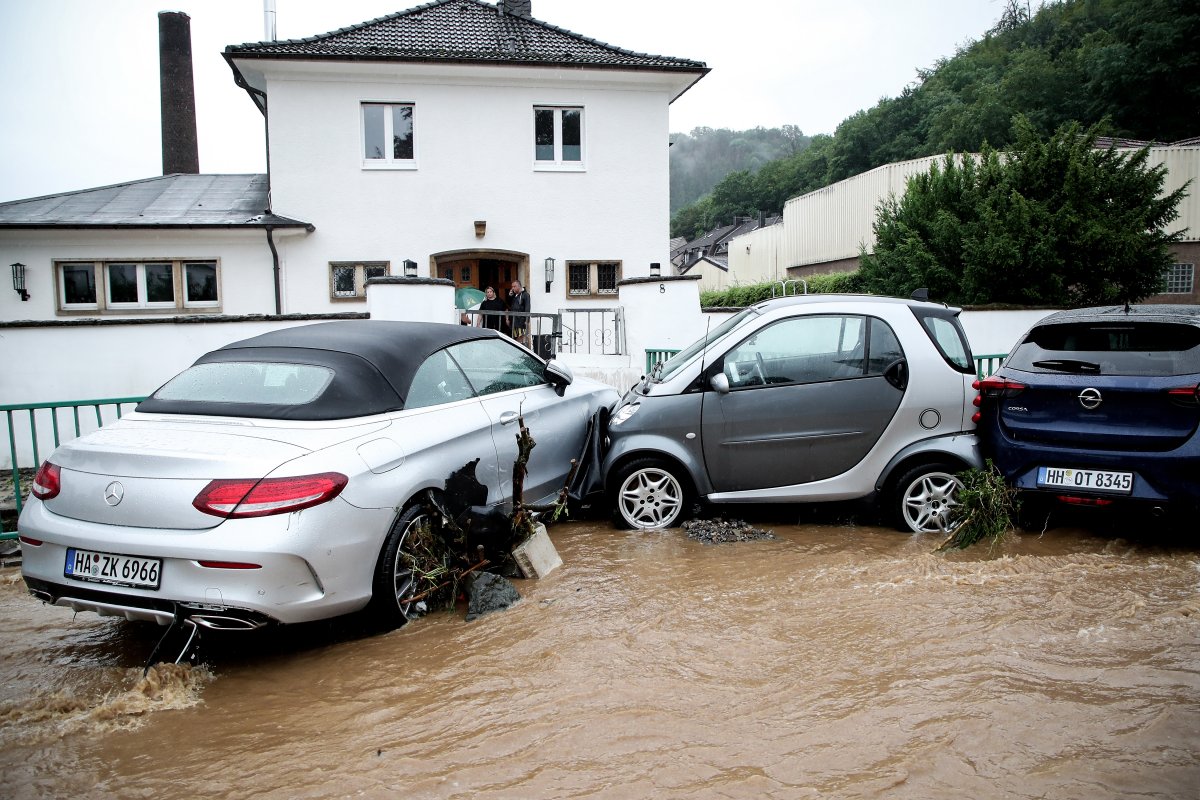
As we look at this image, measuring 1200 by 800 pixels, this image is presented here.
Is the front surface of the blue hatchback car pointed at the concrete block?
no

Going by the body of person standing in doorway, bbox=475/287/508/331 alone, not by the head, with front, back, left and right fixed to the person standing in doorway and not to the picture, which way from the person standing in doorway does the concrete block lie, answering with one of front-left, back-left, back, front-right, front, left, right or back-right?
front

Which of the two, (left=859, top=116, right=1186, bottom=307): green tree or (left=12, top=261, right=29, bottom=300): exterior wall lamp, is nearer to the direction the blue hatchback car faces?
the green tree

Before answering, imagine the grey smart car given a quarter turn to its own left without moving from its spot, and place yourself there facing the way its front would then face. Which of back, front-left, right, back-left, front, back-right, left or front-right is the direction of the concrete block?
front-right

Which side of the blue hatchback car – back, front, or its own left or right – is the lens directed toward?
back

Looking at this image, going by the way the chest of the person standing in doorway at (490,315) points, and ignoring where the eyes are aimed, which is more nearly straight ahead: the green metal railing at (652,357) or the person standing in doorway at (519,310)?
the green metal railing

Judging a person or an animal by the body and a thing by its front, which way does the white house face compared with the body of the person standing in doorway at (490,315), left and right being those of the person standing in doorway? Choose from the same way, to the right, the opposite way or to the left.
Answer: the same way

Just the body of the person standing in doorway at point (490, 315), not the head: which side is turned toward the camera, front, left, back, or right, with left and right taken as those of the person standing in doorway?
front

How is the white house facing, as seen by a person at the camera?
facing the viewer

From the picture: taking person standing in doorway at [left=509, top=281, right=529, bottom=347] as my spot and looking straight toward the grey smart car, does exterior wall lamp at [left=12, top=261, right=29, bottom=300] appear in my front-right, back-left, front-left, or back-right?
back-right

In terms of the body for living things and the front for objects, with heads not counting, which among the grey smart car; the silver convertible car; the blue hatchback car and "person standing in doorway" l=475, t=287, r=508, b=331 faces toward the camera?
the person standing in doorway

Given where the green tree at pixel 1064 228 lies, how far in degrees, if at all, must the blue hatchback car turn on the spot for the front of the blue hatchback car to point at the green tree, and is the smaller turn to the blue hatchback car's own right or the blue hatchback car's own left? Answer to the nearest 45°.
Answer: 0° — it already faces it

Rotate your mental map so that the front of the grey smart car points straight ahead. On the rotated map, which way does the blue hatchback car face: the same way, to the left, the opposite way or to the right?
to the right

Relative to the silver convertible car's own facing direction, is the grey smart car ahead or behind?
ahead

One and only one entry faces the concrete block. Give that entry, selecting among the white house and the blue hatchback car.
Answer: the white house

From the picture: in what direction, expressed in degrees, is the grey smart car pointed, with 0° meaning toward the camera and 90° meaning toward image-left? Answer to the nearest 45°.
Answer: approximately 90°

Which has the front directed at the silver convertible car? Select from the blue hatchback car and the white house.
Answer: the white house

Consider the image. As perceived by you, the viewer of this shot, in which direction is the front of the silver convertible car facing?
facing away from the viewer and to the right of the viewer

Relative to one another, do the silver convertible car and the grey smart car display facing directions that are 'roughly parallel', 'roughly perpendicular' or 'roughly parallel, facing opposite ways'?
roughly perpendicular
